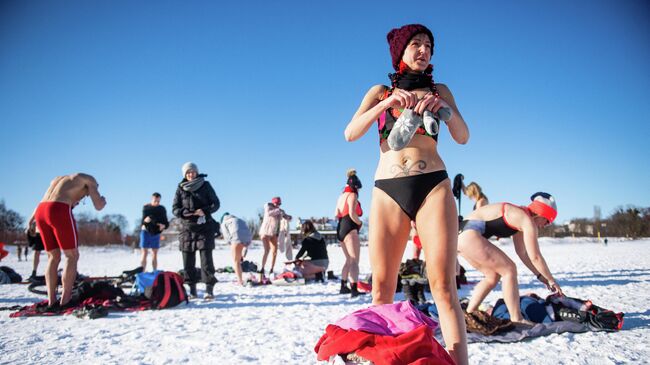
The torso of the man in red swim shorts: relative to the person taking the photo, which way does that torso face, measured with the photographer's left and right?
facing away from the viewer and to the right of the viewer

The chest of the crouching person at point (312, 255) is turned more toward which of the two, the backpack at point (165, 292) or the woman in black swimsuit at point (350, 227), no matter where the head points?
the backpack

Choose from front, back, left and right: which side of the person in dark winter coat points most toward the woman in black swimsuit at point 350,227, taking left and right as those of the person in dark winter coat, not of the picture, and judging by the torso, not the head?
left

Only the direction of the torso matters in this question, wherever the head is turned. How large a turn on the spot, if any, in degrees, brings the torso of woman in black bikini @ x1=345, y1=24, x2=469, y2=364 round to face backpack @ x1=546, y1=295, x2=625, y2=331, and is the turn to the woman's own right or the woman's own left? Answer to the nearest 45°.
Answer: approximately 135° to the woman's own left

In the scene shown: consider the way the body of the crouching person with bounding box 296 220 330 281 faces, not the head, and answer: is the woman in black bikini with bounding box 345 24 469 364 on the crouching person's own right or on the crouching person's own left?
on the crouching person's own left

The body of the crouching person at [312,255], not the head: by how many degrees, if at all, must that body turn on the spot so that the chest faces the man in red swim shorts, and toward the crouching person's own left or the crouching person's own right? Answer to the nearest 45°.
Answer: approximately 45° to the crouching person's own left

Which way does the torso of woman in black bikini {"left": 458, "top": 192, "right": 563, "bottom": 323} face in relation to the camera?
to the viewer's right

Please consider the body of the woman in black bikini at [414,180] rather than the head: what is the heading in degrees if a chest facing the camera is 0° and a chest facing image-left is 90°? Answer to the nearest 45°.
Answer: approximately 0°

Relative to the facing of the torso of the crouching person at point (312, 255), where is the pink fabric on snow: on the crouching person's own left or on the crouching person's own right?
on the crouching person's own left

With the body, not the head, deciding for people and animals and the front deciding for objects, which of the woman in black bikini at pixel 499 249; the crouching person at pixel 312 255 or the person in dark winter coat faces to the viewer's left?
the crouching person
